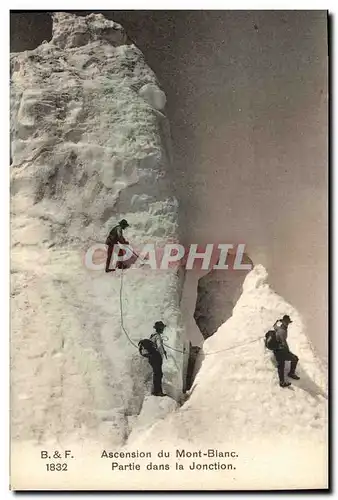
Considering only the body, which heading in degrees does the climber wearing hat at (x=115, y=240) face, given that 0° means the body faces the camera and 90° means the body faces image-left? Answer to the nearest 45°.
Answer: approximately 270°

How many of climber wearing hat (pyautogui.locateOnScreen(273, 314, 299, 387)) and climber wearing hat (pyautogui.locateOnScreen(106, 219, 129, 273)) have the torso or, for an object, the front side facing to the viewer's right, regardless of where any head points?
2

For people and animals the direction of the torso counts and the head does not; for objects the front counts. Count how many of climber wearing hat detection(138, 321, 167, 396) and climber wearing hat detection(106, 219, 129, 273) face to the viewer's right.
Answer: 2

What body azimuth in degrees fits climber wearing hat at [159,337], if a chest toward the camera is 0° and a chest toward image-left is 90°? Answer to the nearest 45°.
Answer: approximately 270°

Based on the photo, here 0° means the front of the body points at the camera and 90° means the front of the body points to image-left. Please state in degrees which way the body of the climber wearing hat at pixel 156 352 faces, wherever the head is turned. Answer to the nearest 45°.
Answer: approximately 270°

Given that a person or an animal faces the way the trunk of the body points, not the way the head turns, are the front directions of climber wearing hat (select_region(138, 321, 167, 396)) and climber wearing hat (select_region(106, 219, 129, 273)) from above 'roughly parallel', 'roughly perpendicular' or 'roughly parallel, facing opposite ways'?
roughly parallel

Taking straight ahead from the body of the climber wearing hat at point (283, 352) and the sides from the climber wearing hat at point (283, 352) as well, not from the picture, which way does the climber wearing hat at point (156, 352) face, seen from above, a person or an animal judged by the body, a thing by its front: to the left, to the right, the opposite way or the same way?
the same way

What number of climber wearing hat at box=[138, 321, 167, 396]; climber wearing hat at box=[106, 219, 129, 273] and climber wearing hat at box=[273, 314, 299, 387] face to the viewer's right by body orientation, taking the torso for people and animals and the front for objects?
3
